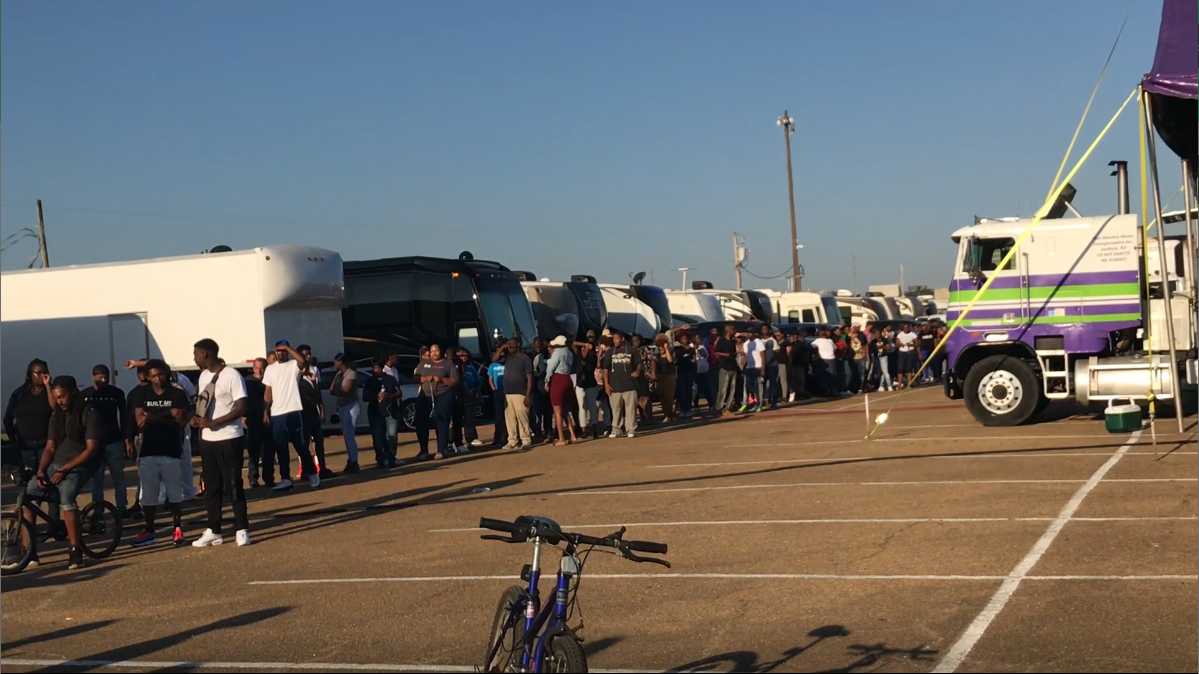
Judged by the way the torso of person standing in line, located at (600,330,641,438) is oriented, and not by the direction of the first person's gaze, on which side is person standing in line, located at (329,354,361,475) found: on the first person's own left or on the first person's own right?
on the first person's own right

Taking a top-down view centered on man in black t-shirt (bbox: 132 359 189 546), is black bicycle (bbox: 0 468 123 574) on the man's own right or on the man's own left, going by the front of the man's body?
on the man's own right

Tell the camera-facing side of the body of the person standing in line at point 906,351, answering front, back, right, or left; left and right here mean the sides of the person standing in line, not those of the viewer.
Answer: front

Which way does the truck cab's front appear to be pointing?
to the viewer's left

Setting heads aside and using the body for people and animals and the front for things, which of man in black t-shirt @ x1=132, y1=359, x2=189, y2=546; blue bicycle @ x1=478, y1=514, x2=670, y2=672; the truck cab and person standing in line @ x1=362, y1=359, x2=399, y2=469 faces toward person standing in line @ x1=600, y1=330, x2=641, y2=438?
the truck cab

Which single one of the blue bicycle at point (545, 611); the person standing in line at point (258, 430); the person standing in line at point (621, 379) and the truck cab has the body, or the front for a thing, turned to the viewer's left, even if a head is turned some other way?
the truck cab

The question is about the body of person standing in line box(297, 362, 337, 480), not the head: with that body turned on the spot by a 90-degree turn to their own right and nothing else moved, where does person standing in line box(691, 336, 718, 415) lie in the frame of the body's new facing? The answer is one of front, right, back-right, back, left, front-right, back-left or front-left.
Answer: back

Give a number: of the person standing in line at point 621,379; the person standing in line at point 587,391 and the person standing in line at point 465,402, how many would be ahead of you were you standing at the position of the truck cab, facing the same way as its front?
3

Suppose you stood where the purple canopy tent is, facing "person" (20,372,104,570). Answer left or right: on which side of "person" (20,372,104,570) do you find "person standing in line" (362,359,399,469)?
right

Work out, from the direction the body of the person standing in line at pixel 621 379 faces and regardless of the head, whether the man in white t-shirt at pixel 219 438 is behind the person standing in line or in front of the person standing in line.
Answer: in front

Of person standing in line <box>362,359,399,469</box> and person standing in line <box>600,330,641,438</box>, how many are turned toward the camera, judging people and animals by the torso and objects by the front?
2

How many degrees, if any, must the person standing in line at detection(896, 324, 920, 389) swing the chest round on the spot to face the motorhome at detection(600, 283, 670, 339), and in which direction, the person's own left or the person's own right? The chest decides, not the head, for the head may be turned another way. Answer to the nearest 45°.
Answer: approximately 90° to the person's own right

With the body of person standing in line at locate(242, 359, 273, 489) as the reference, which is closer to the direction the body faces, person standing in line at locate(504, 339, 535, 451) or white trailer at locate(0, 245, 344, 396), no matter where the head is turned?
the person standing in line

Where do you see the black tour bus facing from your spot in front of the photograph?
facing the viewer and to the right of the viewer
